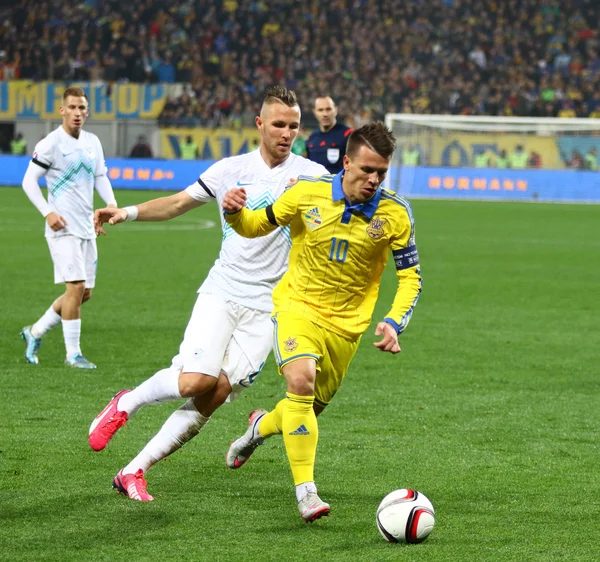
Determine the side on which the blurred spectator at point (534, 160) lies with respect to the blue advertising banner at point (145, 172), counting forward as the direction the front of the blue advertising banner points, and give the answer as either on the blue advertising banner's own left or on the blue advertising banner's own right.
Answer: on the blue advertising banner's own left

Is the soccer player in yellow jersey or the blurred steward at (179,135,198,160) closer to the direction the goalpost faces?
the soccer player in yellow jersey

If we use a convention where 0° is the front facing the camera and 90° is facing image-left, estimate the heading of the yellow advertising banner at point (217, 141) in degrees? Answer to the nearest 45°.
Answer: approximately 0°

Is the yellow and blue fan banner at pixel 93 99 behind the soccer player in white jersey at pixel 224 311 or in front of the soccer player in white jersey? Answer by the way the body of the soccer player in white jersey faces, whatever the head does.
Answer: behind

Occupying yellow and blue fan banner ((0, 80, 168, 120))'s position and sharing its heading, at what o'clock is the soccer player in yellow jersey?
The soccer player in yellow jersey is roughly at 12 o'clock from the yellow and blue fan banner.

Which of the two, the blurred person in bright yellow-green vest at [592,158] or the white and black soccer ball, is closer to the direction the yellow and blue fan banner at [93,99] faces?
the white and black soccer ball

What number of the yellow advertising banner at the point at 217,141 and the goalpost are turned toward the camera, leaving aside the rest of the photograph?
2
